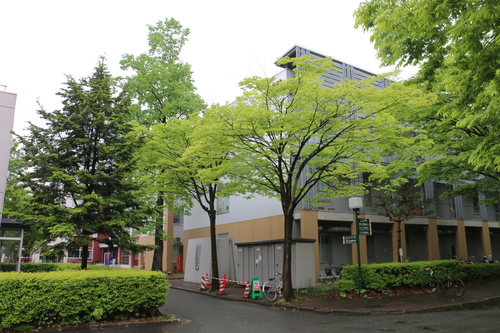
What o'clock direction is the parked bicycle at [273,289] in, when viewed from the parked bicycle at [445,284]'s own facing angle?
the parked bicycle at [273,289] is roughly at 11 o'clock from the parked bicycle at [445,284].

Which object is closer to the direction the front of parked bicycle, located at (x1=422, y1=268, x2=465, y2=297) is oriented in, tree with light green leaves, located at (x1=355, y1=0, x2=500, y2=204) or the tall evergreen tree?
the tall evergreen tree

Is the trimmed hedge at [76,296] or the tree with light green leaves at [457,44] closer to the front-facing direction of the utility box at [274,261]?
the trimmed hedge

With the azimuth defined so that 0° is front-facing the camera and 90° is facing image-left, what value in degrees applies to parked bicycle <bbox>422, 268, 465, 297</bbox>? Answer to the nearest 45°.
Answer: approximately 90°

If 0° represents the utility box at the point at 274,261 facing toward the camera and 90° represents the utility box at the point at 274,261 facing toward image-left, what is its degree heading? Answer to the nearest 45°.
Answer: approximately 45°
